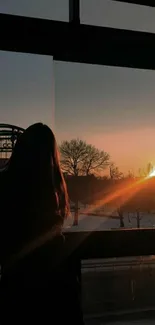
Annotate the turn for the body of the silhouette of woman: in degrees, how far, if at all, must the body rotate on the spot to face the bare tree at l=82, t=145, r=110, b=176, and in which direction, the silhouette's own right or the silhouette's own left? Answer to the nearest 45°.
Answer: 0° — they already face it

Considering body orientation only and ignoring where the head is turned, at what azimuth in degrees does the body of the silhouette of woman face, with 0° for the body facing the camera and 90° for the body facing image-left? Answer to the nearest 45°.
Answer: approximately 180°

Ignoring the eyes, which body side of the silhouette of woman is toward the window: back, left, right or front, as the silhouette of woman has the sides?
front

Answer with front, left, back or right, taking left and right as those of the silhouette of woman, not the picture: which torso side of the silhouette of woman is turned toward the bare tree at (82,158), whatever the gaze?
front
